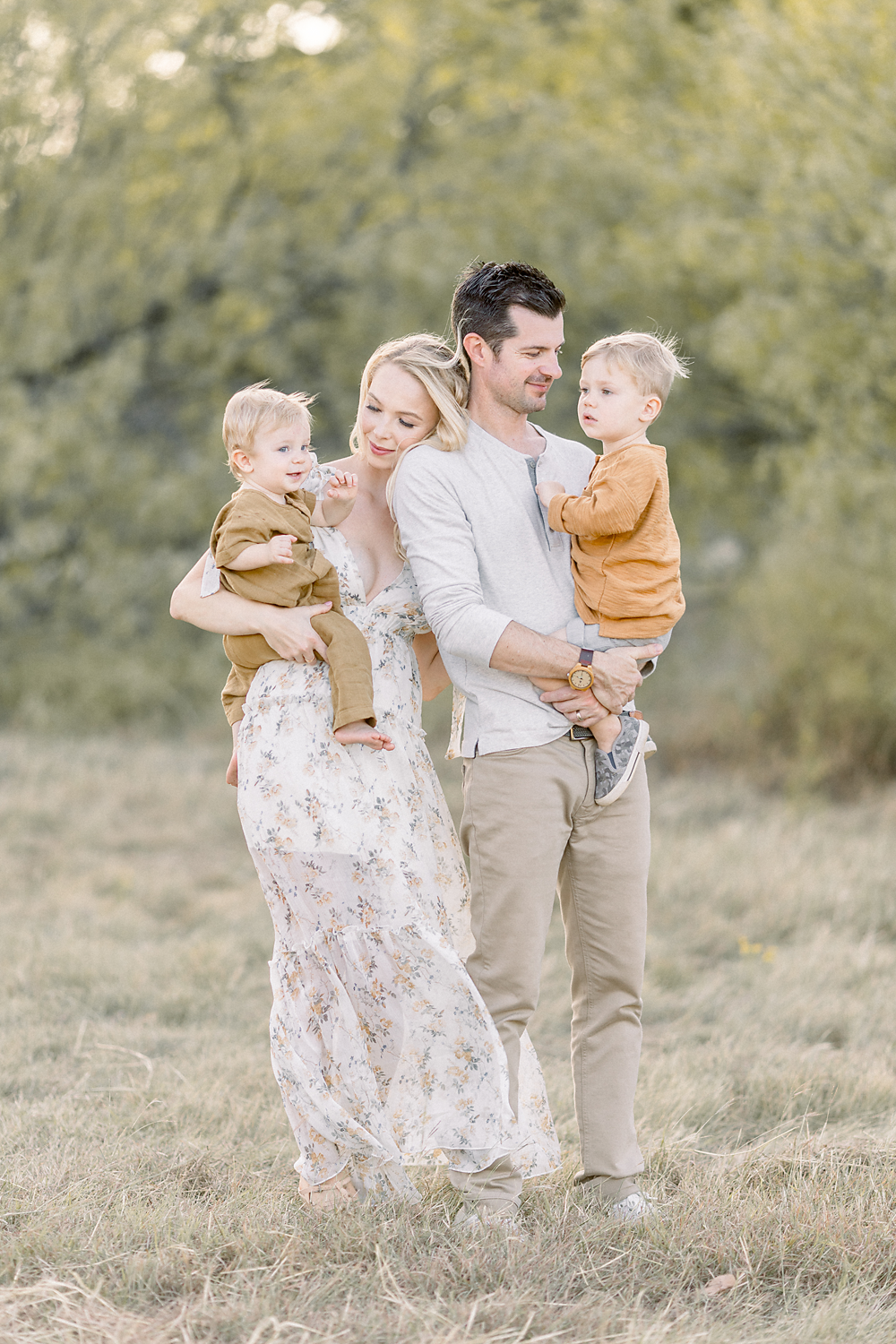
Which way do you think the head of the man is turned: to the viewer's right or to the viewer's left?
to the viewer's right

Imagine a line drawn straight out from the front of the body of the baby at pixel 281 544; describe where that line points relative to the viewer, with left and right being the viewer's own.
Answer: facing the viewer and to the right of the viewer

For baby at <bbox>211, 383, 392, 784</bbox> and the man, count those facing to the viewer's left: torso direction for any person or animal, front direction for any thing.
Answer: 0

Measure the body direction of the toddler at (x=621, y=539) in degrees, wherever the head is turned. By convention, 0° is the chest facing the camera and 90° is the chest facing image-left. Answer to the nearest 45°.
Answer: approximately 90°

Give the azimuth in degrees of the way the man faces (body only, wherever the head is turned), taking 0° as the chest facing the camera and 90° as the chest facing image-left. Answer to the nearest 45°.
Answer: approximately 315°
